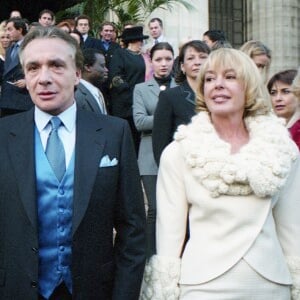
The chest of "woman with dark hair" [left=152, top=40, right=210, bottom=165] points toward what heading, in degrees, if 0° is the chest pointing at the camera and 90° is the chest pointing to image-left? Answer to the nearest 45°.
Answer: approximately 315°

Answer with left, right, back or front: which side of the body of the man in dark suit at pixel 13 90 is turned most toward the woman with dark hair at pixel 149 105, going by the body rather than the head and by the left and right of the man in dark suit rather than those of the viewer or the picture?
left

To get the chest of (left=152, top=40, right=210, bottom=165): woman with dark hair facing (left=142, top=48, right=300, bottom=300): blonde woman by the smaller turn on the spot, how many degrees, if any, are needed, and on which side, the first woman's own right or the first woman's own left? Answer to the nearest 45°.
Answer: approximately 45° to the first woman's own right

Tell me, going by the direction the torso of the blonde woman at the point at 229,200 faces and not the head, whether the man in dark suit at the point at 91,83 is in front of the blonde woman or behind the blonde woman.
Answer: behind

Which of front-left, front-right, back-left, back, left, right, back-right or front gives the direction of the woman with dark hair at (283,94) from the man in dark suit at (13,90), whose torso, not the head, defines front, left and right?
left

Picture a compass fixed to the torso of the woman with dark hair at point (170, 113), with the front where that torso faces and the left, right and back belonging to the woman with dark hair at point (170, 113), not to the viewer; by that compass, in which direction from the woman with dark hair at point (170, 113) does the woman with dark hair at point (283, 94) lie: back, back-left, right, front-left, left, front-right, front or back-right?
front-left

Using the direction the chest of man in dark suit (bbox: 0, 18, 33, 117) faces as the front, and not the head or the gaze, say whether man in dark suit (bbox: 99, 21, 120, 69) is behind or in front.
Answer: behind

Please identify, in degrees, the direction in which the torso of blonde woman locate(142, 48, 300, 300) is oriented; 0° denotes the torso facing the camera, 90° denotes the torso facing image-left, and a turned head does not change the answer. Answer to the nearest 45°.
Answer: approximately 0°

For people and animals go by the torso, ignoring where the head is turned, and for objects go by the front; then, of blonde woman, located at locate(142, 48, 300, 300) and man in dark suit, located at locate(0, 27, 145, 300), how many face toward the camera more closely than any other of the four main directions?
2
